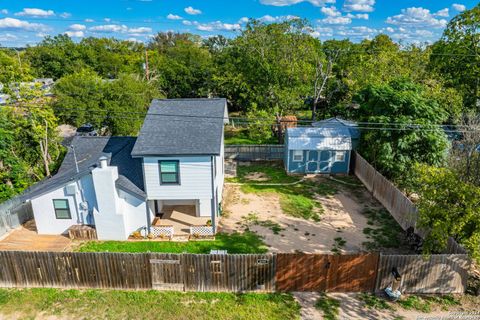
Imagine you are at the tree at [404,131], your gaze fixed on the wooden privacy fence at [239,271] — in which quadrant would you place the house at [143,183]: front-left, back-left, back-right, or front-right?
front-right

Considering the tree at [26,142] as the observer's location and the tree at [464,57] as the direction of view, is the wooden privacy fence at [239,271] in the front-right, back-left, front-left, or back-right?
front-right

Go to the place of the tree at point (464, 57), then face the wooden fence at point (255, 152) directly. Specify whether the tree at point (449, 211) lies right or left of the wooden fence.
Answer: left

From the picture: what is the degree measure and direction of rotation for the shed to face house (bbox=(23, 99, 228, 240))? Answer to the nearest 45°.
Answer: approximately 45° to its right

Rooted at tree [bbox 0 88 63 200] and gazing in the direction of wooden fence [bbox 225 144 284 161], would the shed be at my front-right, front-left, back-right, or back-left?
front-right

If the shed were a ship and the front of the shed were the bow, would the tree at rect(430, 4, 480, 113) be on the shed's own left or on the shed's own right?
on the shed's own left

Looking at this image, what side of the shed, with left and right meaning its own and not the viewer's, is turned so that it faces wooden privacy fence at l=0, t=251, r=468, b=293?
front

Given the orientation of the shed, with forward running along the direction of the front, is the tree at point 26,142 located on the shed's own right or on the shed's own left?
on the shed's own right

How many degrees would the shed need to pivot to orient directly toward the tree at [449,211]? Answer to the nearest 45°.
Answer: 0° — it already faces it

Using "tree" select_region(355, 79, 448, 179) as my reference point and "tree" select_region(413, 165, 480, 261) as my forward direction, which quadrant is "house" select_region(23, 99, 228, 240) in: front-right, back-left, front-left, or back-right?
front-right

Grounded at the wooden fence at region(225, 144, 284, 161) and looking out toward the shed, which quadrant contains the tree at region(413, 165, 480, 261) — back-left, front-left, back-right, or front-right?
front-right

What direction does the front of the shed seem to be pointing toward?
toward the camera

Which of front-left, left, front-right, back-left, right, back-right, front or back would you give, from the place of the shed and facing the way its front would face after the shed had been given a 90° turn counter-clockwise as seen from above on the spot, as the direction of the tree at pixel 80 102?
back

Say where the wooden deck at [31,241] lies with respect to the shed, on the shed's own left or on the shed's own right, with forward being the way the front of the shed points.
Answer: on the shed's own right
